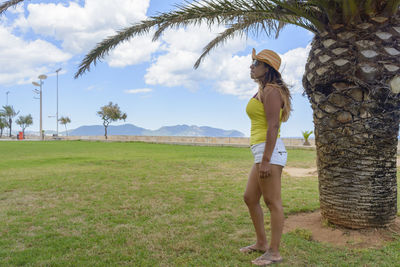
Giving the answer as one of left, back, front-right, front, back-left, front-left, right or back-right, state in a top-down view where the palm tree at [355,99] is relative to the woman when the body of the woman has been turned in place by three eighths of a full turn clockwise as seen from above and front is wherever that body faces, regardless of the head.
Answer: front

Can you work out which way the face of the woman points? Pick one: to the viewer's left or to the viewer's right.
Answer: to the viewer's left

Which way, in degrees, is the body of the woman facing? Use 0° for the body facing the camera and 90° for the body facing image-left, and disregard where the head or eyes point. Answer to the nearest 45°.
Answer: approximately 90°
